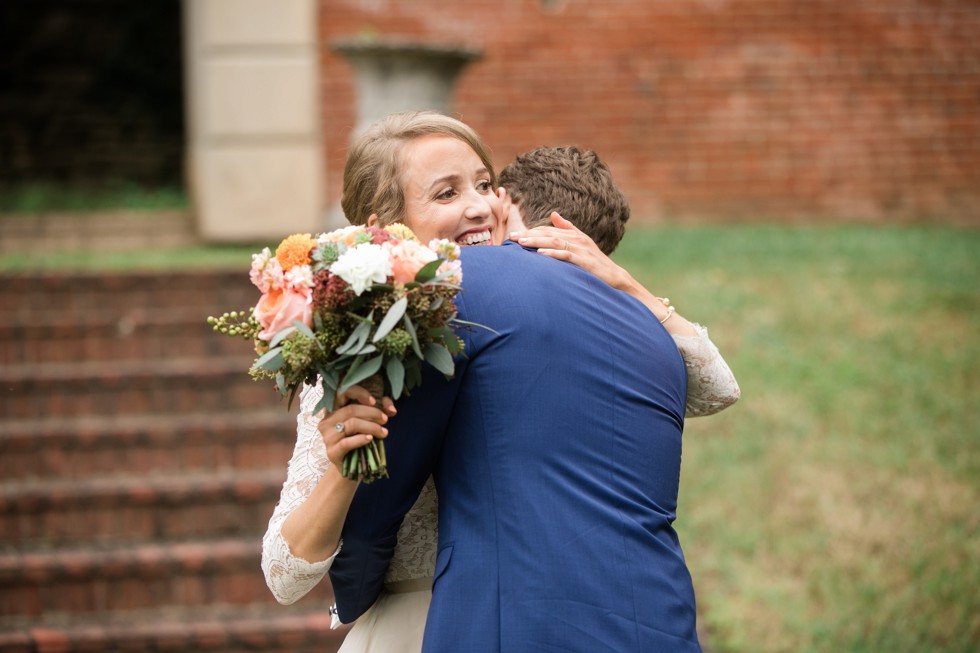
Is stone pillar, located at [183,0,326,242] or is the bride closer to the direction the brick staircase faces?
the bride

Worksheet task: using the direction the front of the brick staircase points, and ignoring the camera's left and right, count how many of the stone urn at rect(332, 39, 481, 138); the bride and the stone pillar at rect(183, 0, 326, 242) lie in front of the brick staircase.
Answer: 1

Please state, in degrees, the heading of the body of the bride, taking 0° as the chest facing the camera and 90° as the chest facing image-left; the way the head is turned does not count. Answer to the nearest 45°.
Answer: approximately 315°

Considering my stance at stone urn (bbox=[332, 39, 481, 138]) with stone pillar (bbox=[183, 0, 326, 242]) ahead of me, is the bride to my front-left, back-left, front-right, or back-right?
back-left

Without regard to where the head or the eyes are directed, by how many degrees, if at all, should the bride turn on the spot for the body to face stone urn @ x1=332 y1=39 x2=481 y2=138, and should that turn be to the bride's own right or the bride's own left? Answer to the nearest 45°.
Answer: approximately 135° to the bride's own left

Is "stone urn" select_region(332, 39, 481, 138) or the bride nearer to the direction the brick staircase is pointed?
the bride

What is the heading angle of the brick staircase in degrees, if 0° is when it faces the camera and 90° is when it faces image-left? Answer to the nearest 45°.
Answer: approximately 0°

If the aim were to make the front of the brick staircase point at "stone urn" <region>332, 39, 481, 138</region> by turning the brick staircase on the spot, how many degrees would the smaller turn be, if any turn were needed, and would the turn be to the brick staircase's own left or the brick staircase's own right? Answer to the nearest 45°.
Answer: approximately 135° to the brick staircase's own left

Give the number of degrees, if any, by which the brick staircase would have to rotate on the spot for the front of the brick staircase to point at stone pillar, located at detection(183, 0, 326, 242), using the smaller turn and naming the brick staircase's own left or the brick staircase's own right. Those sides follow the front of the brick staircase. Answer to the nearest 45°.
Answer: approximately 180°
